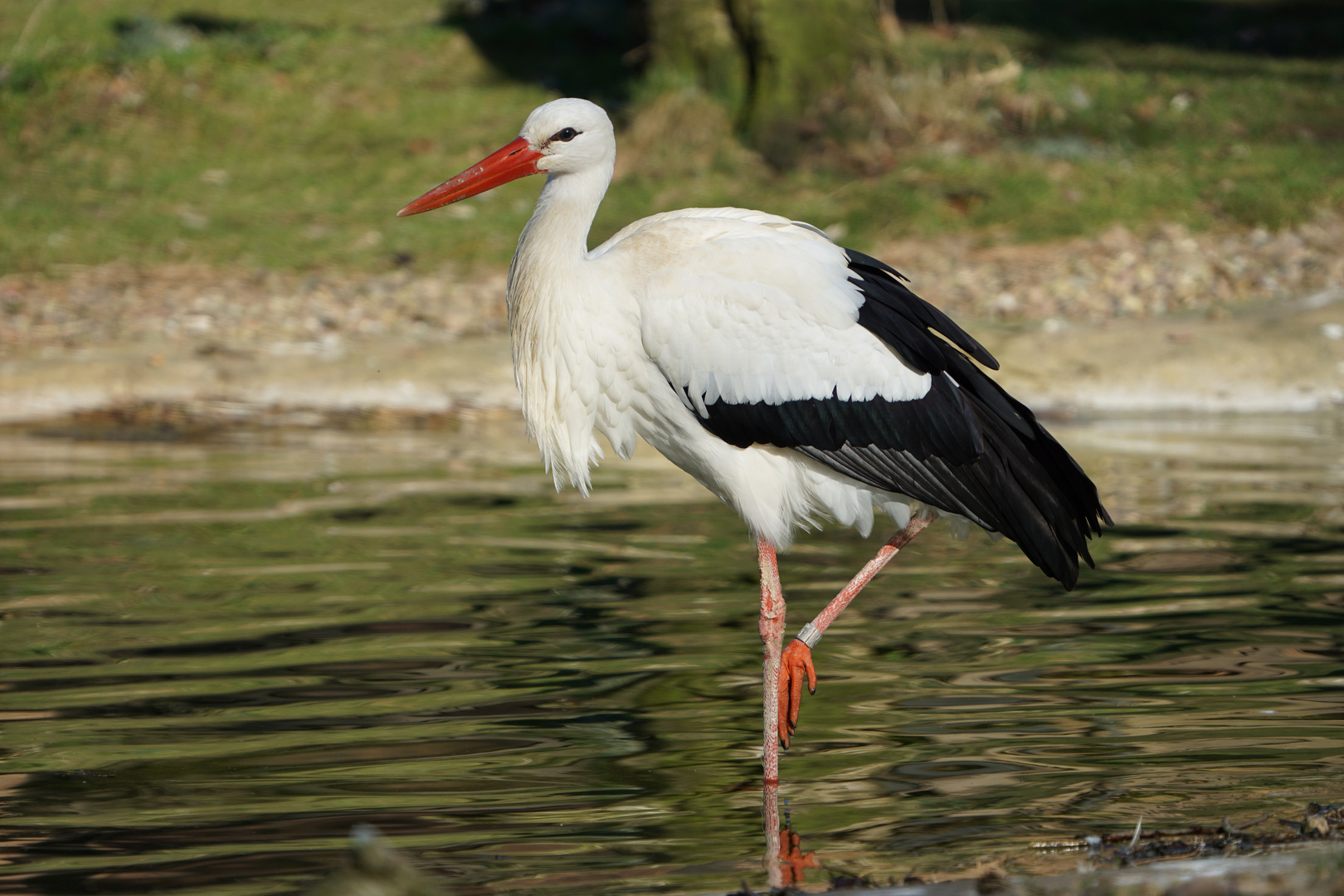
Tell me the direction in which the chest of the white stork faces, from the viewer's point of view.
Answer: to the viewer's left
